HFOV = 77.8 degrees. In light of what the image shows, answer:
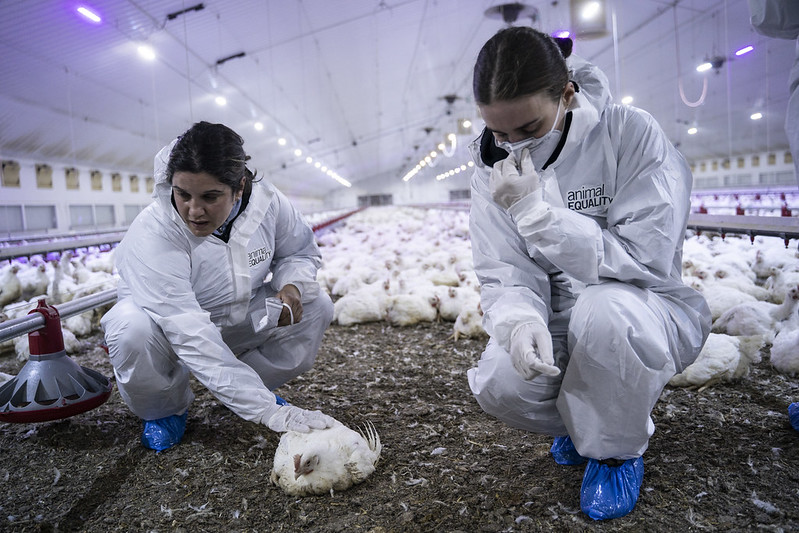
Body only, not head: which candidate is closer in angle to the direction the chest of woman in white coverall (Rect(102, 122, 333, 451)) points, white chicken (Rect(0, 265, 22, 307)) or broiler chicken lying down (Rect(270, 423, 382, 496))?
the broiler chicken lying down

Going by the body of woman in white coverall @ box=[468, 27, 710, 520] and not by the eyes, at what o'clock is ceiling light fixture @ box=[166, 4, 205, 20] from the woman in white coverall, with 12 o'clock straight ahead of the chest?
The ceiling light fixture is roughly at 3 o'clock from the woman in white coverall.

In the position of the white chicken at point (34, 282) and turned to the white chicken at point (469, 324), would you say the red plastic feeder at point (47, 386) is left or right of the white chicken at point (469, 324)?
right

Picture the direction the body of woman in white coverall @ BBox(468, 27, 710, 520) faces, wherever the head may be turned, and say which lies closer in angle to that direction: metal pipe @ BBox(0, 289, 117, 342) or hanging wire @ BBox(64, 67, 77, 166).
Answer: the metal pipe

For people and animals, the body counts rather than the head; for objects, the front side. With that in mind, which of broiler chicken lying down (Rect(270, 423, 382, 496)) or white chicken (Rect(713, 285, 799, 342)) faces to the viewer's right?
the white chicken

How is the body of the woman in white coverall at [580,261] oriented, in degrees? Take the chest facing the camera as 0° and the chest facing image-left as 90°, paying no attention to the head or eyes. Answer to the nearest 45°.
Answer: approximately 45°

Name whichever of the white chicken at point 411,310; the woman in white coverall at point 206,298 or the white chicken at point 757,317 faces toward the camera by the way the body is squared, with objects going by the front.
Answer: the woman in white coverall

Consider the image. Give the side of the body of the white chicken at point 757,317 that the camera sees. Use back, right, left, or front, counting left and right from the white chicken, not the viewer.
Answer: right

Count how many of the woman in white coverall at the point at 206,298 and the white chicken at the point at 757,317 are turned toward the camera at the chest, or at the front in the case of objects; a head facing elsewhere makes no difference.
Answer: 1

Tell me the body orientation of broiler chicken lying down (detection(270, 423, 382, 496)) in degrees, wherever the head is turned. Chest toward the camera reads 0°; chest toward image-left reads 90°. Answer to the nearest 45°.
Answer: approximately 45°
